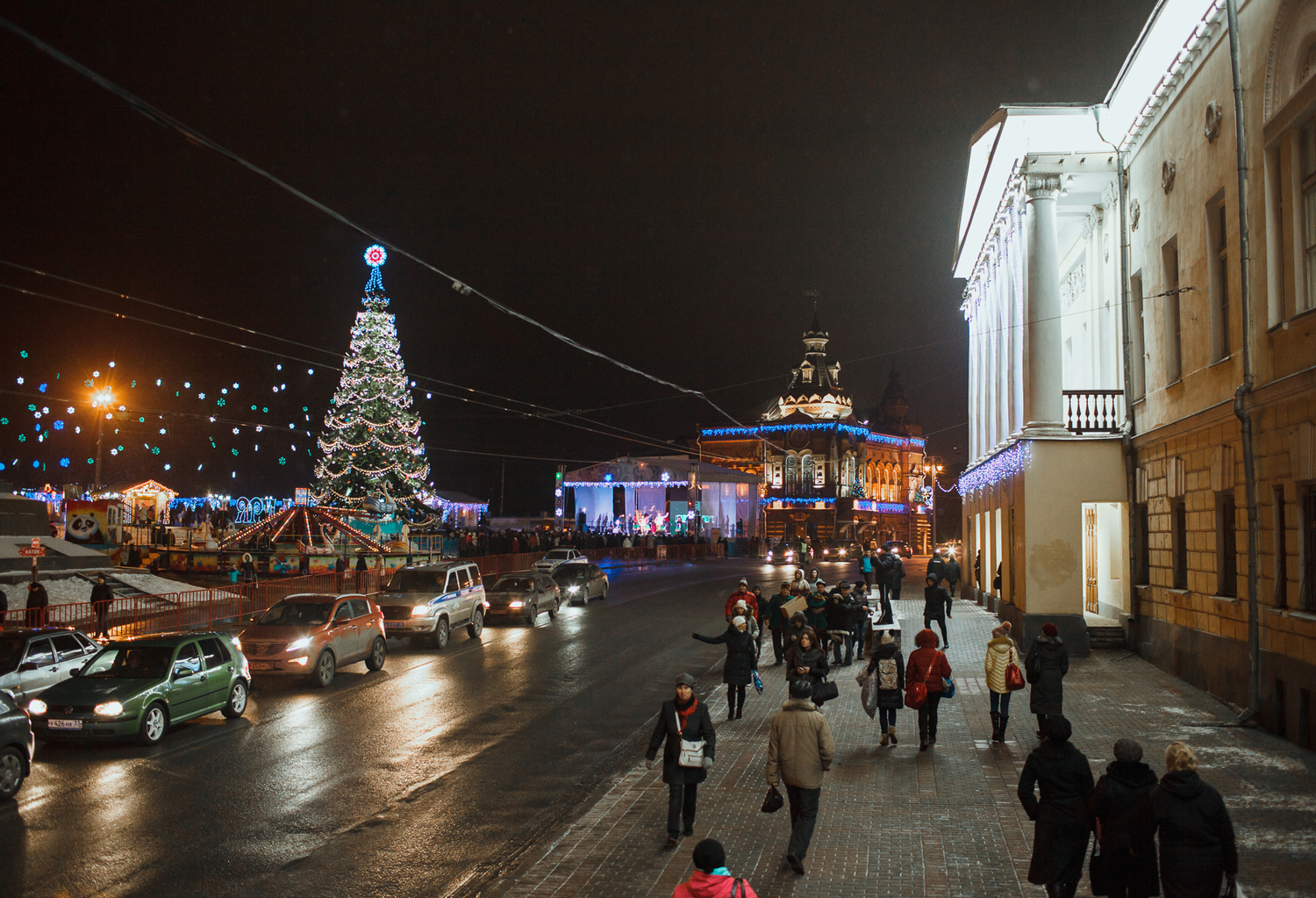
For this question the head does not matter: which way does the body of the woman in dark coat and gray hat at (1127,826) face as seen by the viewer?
away from the camera

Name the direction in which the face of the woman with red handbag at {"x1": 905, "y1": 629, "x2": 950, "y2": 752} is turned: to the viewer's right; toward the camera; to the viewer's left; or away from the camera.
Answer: away from the camera

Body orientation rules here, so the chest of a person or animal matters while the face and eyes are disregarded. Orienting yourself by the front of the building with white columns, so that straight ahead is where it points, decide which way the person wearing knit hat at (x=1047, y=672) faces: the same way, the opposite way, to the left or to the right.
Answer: to the right

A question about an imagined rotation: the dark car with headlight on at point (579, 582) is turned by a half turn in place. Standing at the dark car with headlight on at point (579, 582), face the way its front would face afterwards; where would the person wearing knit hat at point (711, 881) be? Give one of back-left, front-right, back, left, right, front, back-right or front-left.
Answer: back-right

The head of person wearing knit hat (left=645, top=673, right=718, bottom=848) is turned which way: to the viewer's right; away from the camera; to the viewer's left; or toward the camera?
toward the camera

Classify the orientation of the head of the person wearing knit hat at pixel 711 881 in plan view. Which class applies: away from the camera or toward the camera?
away from the camera

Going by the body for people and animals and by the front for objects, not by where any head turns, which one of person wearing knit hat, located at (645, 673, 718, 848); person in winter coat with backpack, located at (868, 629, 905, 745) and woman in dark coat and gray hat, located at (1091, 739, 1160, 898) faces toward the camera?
the person wearing knit hat

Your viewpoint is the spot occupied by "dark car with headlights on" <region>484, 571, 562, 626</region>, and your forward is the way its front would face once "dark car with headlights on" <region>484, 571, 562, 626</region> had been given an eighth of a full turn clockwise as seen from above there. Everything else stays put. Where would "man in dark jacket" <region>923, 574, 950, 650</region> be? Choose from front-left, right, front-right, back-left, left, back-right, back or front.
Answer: back-left

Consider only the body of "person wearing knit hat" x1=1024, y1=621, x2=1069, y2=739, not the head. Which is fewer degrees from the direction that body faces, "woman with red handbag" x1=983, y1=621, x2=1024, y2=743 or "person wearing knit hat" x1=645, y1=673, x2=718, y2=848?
the woman with red handbag

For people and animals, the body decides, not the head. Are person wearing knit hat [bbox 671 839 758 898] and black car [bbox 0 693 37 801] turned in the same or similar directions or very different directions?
very different directions

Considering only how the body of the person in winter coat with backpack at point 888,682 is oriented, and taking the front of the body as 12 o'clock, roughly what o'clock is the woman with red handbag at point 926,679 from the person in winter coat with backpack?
The woman with red handbag is roughly at 4 o'clock from the person in winter coat with backpack.

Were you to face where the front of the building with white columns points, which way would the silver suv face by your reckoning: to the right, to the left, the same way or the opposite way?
to the left

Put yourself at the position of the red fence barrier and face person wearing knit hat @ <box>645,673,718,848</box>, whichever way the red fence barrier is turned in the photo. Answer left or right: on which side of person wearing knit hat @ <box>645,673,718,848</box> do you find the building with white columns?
left

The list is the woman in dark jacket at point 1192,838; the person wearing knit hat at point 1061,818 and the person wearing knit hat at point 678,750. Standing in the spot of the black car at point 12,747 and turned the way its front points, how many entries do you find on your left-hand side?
3

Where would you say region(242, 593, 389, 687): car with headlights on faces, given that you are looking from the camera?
facing the viewer and to the left of the viewer

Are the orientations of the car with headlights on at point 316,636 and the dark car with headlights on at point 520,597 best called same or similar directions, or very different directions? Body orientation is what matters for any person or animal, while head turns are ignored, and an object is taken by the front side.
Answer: same or similar directions

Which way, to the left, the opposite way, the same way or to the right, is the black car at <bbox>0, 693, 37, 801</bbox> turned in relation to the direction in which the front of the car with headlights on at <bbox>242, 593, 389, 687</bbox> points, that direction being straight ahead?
the same way

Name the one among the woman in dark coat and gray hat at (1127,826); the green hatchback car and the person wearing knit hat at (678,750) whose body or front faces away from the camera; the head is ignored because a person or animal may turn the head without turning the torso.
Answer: the woman in dark coat and gray hat

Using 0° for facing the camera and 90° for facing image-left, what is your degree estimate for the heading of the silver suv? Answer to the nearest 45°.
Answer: approximately 45°

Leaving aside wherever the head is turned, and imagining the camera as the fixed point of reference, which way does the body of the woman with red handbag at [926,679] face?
away from the camera
